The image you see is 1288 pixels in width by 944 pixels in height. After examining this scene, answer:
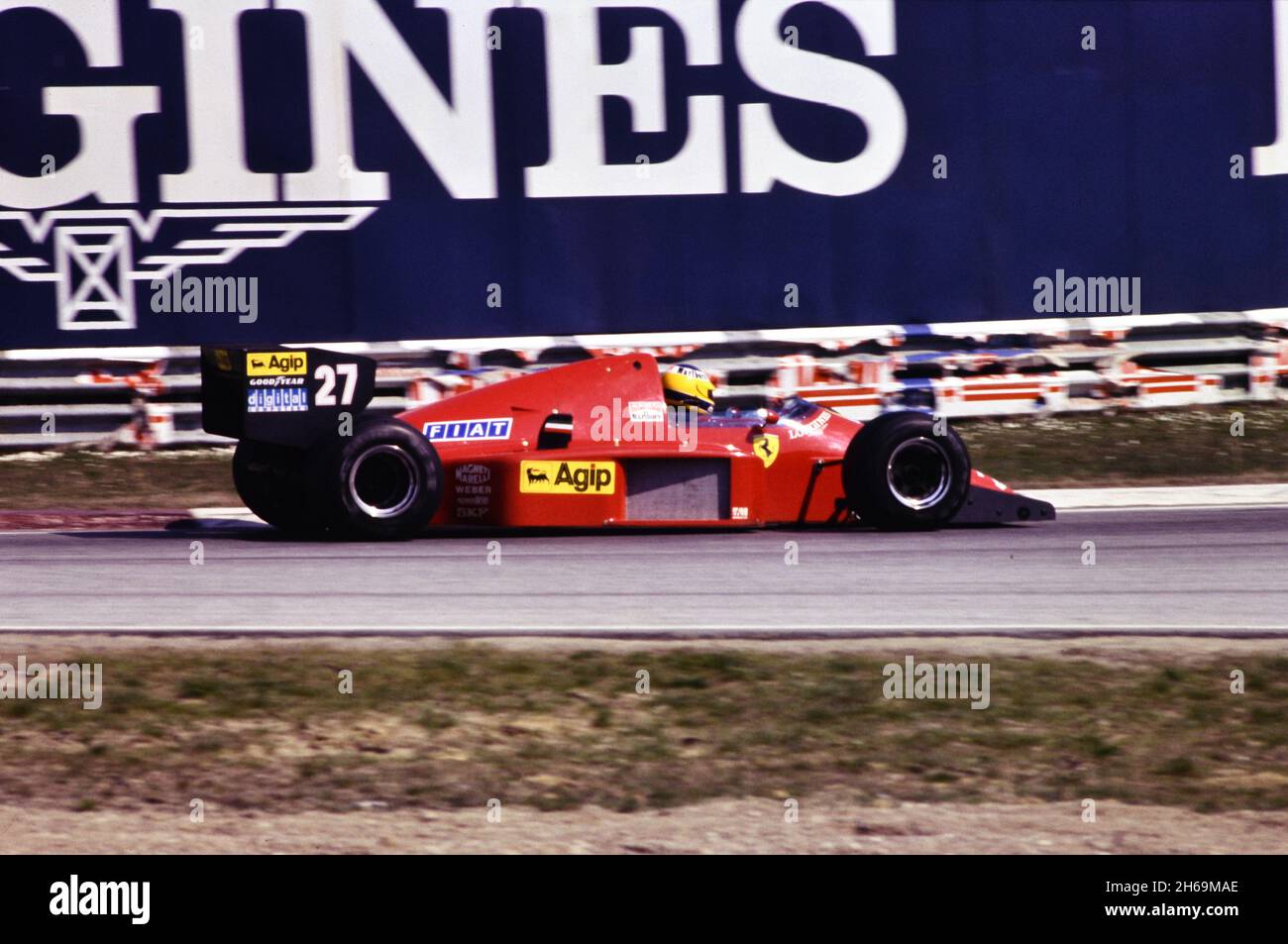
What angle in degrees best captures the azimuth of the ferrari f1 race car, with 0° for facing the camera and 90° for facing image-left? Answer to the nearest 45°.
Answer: approximately 270°
